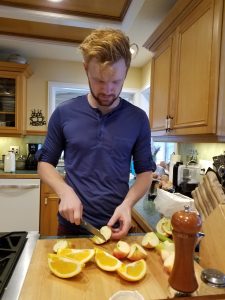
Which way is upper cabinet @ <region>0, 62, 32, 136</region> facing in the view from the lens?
facing the viewer

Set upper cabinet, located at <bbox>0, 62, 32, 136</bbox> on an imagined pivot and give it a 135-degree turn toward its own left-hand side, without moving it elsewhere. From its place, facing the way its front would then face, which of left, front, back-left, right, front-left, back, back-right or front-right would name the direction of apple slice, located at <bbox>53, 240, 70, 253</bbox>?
back-right

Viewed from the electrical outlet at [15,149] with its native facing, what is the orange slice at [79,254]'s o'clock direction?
The orange slice is roughly at 12 o'clock from the electrical outlet.

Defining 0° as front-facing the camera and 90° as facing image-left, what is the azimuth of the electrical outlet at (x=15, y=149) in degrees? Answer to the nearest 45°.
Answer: approximately 0°

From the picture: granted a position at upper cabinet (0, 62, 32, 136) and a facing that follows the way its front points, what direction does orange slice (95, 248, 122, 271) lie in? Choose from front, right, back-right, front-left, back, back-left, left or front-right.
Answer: front

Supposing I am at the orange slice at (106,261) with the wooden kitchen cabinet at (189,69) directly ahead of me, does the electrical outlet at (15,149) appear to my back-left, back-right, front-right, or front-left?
front-left

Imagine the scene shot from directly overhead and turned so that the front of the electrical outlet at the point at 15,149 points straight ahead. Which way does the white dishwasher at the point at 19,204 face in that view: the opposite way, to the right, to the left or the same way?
the same way

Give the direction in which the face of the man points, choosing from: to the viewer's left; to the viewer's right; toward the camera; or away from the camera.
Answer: toward the camera

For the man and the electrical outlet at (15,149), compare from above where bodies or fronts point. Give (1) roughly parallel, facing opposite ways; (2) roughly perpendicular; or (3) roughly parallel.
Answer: roughly parallel

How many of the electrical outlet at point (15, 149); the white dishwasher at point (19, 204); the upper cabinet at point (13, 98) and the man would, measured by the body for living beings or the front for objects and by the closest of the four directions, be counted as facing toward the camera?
4

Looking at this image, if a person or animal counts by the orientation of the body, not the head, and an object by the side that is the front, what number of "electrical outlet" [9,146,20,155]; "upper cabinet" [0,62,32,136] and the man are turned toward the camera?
3

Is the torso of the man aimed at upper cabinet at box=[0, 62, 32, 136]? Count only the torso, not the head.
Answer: no

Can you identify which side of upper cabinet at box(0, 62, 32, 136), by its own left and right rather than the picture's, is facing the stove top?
front

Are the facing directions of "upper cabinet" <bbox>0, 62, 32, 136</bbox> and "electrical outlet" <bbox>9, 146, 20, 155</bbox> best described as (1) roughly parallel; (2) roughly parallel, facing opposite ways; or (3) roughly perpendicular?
roughly parallel
